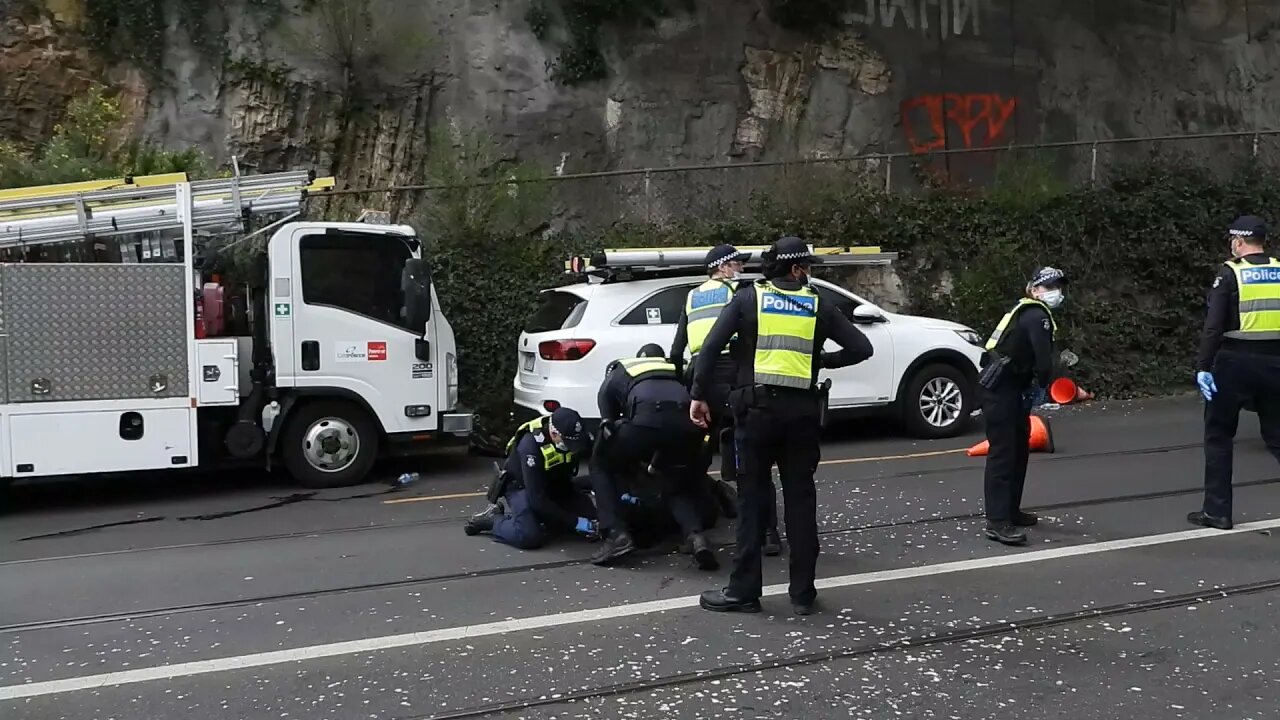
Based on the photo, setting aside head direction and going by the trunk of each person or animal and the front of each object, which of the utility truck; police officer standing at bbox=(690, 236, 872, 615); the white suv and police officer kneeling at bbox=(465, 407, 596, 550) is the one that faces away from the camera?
the police officer standing

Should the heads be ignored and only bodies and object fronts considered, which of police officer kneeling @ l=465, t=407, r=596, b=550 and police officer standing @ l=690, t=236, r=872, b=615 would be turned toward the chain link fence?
the police officer standing

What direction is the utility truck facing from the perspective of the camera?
to the viewer's right

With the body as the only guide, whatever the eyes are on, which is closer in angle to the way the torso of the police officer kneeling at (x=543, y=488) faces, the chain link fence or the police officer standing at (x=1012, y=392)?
the police officer standing

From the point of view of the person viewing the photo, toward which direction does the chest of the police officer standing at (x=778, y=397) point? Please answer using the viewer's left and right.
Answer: facing away from the viewer

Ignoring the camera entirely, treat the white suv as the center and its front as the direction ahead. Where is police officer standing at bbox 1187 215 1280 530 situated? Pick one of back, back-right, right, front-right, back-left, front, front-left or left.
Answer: front-right

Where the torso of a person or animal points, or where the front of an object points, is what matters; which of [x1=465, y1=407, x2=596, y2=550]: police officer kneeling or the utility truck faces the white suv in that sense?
the utility truck

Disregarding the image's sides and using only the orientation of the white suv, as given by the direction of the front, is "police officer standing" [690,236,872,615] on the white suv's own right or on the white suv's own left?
on the white suv's own right

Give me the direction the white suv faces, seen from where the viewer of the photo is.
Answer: facing to the right of the viewer

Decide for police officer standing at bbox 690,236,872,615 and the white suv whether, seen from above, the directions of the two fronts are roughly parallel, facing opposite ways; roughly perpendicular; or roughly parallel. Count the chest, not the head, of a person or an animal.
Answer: roughly perpendicular

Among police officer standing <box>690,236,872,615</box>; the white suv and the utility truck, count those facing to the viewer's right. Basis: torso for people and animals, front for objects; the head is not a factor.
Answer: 2

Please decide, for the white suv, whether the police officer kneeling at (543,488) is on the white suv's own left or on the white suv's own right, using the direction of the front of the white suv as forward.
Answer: on the white suv's own right

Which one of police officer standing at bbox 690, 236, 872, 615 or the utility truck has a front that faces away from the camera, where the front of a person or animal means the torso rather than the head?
the police officer standing
